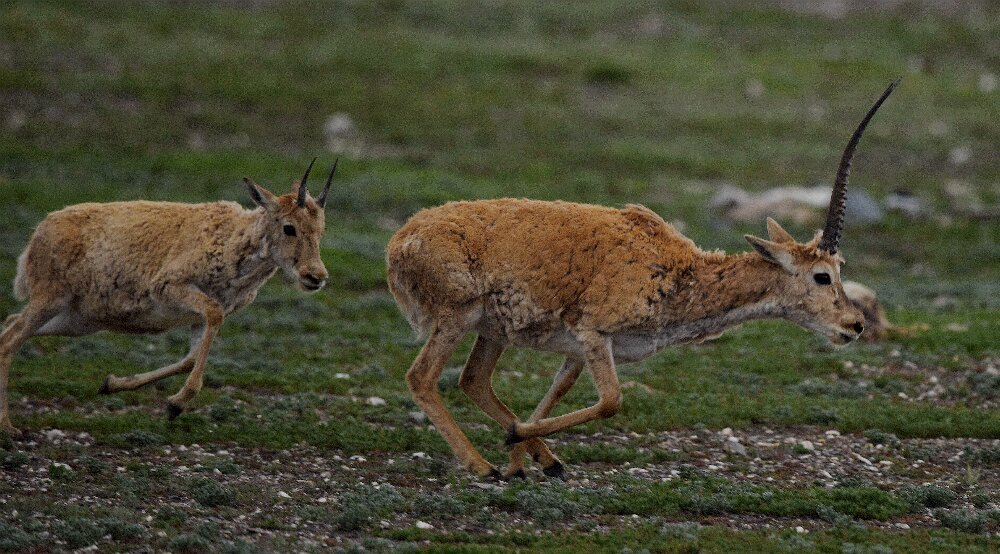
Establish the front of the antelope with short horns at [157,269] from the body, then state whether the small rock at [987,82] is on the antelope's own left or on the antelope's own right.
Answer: on the antelope's own left

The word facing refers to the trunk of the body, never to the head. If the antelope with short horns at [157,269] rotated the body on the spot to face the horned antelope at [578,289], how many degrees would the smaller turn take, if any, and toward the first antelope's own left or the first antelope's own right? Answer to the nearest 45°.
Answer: approximately 45° to the first antelope's own right

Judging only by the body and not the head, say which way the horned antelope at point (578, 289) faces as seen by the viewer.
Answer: to the viewer's right

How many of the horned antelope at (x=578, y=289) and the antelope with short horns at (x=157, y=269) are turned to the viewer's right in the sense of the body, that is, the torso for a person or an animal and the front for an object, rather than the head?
2

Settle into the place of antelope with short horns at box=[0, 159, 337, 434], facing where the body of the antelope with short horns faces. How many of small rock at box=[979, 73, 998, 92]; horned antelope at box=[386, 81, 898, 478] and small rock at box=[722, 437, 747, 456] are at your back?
0

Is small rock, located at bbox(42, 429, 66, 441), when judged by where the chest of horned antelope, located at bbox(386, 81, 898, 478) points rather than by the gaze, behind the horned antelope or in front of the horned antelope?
behind

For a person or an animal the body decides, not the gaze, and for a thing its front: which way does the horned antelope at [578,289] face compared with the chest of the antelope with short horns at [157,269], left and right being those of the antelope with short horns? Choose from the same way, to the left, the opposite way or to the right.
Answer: the same way

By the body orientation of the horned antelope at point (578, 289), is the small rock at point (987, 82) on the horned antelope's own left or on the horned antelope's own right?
on the horned antelope's own left

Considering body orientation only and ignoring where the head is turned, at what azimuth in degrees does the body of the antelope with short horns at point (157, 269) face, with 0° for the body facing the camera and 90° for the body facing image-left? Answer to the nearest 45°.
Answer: approximately 270°

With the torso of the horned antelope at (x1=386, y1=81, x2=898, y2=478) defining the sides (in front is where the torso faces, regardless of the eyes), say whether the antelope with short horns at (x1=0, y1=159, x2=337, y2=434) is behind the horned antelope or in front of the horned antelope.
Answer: behind
